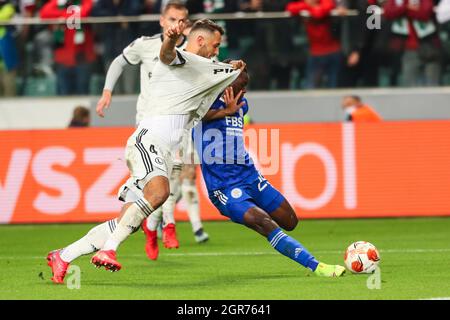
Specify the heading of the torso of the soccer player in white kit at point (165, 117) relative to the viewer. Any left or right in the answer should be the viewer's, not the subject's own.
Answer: facing to the right of the viewer

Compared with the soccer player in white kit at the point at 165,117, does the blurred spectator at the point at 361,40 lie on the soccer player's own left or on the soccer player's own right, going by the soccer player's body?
on the soccer player's own left

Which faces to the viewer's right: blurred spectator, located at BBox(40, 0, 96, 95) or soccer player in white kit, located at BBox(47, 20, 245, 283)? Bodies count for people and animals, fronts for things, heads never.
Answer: the soccer player in white kit

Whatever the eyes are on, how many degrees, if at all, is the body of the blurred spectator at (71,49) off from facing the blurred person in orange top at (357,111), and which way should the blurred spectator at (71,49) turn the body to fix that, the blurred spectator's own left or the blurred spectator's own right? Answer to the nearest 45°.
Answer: approximately 45° to the blurred spectator's own left

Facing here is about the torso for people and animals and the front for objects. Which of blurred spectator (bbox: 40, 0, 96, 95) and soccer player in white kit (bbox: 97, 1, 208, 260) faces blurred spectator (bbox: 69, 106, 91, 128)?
blurred spectator (bbox: 40, 0, 96, 95)

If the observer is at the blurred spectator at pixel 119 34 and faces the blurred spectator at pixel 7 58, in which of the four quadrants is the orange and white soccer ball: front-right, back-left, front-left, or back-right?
back-left

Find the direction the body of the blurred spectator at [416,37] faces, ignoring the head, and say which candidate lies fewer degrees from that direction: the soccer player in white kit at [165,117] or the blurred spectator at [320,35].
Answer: the soccer player in white kit
